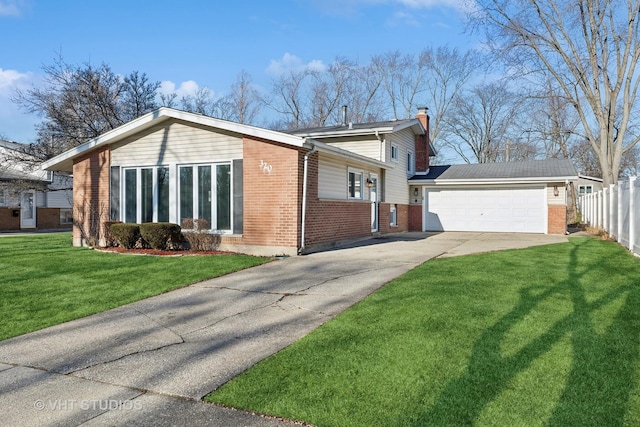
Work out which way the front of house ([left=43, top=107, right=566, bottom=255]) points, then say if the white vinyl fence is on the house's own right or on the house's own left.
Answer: on the house's own left

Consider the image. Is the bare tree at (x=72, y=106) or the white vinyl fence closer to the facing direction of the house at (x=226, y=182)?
the white vinyl fence

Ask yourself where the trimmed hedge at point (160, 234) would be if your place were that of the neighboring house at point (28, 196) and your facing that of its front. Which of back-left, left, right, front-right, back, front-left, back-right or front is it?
front

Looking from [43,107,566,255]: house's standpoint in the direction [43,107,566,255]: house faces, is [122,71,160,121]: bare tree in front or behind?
behind

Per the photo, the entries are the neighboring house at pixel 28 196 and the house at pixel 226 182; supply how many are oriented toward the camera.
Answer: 2

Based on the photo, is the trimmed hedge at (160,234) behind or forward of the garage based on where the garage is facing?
forward

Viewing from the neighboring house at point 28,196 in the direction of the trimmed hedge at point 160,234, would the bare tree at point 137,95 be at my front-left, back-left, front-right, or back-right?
front-left

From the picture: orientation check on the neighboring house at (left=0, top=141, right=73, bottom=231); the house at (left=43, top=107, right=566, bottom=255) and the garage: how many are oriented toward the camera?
3

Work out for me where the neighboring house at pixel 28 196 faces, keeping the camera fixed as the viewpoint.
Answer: facing the viewer

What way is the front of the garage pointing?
toward the camera

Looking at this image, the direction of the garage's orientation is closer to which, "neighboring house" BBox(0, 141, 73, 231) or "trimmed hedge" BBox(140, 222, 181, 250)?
the trimmed hedge
